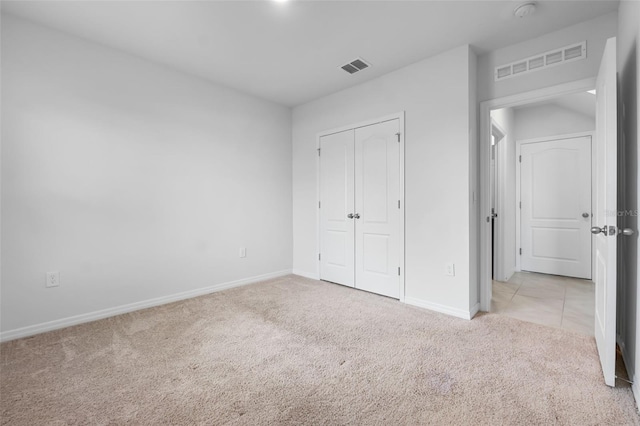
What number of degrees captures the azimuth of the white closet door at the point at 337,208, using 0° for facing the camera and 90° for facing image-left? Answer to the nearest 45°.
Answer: approximately 45°

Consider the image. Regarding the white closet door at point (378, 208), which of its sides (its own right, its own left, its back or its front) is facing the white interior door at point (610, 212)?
left

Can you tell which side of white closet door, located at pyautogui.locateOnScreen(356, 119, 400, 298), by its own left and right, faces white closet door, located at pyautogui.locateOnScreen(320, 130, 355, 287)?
right

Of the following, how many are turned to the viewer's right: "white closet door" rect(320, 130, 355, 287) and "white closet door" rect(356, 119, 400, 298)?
0

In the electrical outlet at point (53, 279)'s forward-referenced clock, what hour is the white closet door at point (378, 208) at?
The white closet door is roughly at 10 o'clock from the electrical outlet.

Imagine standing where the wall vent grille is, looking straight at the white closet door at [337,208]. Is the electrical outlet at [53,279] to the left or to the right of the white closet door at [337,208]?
left

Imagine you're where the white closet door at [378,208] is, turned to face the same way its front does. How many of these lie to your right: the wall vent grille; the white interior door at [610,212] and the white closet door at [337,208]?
1
